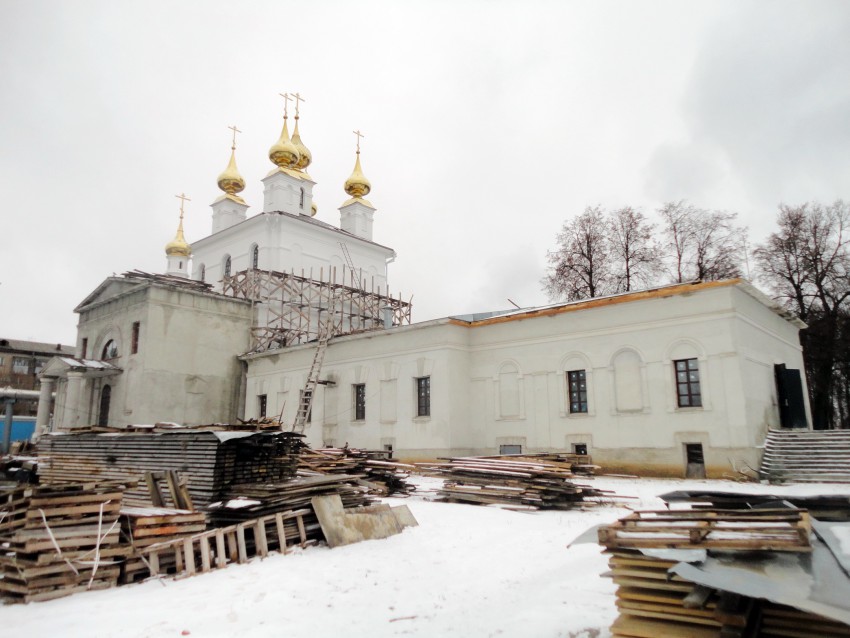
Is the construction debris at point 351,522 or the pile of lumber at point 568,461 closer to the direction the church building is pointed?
the construction debris

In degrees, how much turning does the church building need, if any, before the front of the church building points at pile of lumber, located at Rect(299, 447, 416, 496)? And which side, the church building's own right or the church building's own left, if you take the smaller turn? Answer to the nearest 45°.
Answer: approximately 45° to the church building's own left

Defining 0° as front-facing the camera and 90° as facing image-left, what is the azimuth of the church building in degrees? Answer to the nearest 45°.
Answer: approximately 45°

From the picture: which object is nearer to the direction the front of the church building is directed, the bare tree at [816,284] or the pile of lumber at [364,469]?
the pile of lumber

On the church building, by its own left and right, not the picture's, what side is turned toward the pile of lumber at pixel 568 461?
left

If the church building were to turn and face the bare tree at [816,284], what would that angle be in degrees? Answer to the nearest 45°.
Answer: approximately 135° to its left

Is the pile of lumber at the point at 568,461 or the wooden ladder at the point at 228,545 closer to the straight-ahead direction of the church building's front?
the wooden ladder
